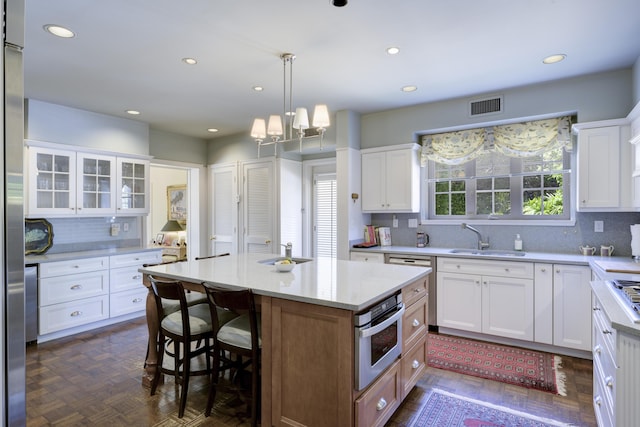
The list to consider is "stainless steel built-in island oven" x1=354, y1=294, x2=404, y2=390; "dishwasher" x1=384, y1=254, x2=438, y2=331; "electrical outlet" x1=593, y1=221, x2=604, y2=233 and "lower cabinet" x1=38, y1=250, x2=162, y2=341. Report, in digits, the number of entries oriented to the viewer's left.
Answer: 0

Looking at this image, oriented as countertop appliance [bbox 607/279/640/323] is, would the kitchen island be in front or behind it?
in front

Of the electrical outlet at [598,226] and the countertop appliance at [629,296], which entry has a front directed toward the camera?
the electrical outlet

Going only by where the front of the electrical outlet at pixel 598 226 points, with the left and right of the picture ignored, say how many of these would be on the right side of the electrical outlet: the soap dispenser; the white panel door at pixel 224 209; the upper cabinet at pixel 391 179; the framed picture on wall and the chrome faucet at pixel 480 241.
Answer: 5

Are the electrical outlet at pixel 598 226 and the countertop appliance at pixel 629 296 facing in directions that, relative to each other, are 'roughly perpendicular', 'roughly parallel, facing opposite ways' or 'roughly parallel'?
roughly perpendicular

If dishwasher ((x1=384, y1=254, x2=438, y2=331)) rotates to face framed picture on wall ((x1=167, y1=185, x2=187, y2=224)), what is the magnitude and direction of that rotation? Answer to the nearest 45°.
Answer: approximately 135° to its right

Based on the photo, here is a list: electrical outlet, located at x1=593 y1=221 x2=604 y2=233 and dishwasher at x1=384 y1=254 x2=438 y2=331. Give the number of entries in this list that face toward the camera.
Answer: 2

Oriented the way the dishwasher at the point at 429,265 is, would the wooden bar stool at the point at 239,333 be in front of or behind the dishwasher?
in front

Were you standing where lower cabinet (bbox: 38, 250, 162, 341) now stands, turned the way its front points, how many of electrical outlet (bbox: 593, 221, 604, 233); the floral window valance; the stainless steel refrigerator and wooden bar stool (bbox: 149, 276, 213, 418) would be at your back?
0

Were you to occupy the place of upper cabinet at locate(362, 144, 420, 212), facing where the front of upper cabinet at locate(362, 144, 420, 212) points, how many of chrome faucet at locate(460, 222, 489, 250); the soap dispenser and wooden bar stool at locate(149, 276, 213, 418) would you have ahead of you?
1

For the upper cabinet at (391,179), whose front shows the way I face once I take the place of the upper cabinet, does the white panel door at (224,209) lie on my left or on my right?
on my right

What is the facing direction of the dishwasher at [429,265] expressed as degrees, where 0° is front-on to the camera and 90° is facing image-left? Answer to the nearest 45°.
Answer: approximately 0°

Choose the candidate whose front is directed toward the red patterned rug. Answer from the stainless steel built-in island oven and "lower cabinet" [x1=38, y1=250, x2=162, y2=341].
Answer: the lower cabinet

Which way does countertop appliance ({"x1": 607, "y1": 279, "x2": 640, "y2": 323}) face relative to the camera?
to the viewer's left

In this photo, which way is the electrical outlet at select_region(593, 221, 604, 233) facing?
toward the camera

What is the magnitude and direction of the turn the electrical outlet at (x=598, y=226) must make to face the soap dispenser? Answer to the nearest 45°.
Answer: approximately 90° to its right

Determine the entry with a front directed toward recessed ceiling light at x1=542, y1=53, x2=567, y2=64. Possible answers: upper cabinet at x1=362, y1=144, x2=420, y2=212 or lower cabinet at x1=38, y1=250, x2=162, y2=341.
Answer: the lower cabinet

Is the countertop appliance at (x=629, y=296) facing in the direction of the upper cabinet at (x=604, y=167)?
no

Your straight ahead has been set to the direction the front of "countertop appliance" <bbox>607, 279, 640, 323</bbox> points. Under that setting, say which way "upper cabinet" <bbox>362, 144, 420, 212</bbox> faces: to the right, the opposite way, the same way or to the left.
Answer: to the left
